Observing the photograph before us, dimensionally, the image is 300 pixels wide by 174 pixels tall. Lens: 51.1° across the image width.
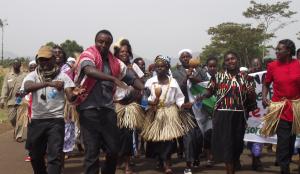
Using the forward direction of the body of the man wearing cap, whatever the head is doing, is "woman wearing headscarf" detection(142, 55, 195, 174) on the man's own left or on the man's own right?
on the man's own left

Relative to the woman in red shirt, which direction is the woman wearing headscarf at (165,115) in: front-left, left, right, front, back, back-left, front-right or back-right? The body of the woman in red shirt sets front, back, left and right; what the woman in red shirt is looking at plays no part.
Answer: right

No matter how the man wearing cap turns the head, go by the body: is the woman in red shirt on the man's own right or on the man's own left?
on the man's own left

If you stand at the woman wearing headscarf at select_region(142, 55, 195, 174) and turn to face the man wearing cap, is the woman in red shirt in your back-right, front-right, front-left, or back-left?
back-left

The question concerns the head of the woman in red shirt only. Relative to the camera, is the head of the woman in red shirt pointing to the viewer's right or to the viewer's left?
to the viewer's left

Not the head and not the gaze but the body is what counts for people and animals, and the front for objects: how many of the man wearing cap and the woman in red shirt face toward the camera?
2

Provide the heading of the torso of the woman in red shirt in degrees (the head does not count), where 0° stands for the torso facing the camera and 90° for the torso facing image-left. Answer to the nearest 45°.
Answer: approximately 0°
